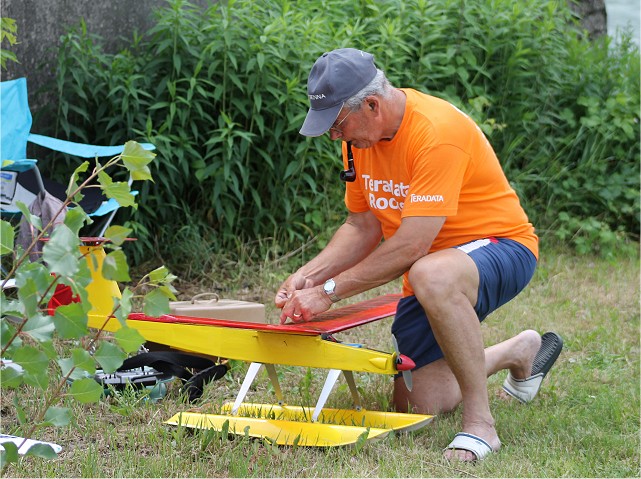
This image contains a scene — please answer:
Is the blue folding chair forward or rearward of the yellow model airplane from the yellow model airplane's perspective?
rearward

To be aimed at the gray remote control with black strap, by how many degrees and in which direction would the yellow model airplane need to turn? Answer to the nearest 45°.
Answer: approximately 180°

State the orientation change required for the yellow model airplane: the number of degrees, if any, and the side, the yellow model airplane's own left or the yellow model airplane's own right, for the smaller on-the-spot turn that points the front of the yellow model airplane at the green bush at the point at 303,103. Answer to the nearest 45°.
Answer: approximately 135° to the yellow model airplane's own left

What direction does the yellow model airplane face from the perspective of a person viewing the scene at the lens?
facing the viewer and to the right of the viewer
